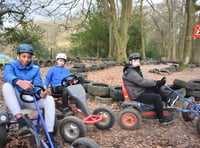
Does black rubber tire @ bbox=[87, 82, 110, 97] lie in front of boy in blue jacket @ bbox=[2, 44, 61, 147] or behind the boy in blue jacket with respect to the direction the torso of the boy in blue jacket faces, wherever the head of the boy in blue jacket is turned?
behind

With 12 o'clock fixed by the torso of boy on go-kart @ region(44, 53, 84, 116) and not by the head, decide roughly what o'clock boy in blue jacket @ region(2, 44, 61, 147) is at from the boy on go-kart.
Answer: The boy in blue jacket is roughly at 2 o'clock from the boy on go-kart.

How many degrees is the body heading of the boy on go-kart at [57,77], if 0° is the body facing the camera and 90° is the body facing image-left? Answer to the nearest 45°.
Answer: approximately 315°

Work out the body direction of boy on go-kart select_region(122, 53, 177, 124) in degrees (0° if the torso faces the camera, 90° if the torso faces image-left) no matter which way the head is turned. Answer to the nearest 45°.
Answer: approximately 270°

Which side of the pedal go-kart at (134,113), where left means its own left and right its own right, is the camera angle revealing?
right

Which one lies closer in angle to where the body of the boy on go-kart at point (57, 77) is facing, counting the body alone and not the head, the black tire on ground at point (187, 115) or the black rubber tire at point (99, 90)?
the black tire on ground

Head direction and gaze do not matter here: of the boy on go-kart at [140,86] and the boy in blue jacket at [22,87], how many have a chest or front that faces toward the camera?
1

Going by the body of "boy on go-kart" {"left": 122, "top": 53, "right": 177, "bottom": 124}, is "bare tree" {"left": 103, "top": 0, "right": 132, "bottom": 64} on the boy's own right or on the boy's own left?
on the boy's own left

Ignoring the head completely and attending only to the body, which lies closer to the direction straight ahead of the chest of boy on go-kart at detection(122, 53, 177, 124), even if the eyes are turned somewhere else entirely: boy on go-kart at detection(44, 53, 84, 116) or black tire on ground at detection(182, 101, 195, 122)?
the black tire on ground
